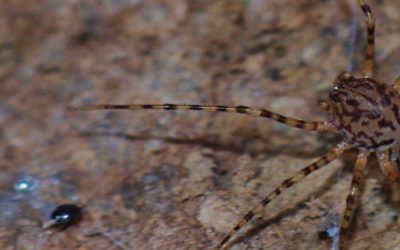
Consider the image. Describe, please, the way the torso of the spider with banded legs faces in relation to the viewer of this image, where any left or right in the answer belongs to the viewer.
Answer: facing away from the viewer and to the left of the viewer

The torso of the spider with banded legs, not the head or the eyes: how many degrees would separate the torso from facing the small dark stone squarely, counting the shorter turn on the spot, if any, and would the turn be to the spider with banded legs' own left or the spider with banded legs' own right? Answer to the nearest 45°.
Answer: approximately 45° to the spider with banded legs' own left
